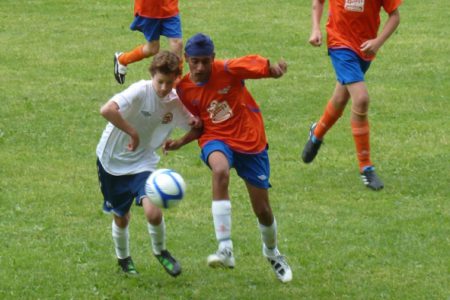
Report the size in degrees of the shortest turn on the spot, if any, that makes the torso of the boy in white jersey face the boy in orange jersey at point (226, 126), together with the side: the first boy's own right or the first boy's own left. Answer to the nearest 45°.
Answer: approximately 45° to the first boy's own left

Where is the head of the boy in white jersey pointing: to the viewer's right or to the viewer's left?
to the viewer's right

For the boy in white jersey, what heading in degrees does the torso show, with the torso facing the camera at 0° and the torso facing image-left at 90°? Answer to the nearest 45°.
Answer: approximately 315°

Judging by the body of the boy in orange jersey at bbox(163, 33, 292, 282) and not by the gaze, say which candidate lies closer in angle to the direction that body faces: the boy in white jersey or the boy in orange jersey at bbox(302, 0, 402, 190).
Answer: the boy in white jersey

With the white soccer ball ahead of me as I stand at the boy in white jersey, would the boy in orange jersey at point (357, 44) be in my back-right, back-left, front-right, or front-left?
back-left

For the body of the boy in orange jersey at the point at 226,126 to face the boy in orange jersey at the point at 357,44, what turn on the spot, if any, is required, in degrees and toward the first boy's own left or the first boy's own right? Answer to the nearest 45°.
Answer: approximately 135° to the first boy's own left

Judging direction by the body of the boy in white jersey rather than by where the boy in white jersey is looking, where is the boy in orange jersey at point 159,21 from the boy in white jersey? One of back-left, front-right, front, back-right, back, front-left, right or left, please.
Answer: back-left

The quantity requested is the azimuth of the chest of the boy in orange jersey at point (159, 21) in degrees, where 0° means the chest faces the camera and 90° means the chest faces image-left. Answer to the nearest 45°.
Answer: approximately 315°

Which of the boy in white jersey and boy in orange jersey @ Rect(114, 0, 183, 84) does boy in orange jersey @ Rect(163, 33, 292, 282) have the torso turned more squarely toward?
the boy in white jersey

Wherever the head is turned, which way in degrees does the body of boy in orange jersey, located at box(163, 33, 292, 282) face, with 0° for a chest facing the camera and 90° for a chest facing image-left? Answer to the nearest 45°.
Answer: approximately 0°

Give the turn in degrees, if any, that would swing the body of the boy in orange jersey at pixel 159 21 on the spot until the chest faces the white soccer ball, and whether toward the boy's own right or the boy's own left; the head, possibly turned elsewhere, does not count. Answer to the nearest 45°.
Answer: approximately 45° to the boy's own right

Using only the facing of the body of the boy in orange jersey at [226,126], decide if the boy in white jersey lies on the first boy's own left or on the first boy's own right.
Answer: on the first boy's own right

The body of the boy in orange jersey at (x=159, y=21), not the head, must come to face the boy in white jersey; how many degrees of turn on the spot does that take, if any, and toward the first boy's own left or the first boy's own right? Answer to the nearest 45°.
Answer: approximately 45° to the first boy's own right
